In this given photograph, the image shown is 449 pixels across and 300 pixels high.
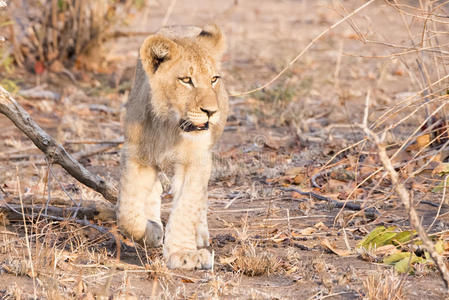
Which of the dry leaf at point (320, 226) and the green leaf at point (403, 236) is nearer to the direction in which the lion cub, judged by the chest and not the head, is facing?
the green leaf

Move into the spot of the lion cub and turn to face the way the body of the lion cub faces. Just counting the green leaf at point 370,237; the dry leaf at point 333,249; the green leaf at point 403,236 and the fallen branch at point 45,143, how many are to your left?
3

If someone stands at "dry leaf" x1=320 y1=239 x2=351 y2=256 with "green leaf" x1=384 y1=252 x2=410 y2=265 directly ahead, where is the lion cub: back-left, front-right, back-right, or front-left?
back-right

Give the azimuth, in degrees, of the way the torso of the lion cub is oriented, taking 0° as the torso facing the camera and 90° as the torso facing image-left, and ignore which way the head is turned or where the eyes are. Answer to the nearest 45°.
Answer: approximately 0°

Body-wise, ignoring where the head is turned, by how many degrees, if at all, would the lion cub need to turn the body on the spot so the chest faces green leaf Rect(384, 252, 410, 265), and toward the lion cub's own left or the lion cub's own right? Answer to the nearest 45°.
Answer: approximately 90° to the lion cub's own left

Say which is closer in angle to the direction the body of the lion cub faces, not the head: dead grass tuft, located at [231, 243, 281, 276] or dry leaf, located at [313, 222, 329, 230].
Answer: the dead grass tuft

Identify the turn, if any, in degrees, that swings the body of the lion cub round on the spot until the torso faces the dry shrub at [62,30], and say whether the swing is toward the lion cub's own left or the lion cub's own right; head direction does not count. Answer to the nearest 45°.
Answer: approximately 180°

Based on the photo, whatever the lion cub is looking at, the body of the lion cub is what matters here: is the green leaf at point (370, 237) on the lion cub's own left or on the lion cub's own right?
on the lion cub's own left

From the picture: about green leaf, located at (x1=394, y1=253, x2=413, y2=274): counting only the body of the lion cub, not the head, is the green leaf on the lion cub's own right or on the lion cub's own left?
on the lion cub's own left

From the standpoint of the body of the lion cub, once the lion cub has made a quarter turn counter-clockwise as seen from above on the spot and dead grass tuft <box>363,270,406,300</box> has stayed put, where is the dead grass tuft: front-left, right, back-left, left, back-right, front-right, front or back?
front-right

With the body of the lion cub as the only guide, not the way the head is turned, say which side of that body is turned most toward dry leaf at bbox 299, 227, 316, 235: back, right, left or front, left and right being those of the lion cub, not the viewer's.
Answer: left

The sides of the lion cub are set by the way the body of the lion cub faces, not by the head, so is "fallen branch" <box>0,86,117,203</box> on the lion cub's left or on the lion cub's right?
on the lion cub's right
